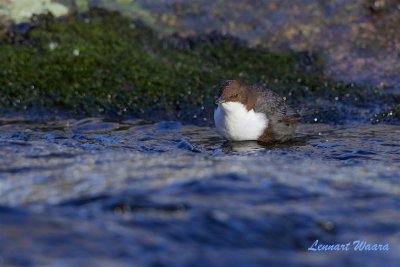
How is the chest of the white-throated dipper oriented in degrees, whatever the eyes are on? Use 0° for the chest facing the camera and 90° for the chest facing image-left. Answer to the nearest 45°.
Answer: approximately 45°
